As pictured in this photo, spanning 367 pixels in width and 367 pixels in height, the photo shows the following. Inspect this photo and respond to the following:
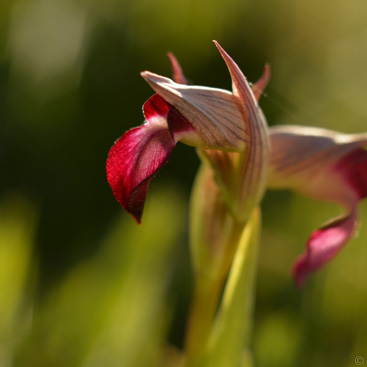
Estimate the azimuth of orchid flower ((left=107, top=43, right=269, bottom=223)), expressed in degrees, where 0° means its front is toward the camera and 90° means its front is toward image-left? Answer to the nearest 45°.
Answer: approximately 90°
